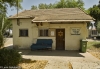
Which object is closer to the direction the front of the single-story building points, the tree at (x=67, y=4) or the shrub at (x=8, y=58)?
the shrub

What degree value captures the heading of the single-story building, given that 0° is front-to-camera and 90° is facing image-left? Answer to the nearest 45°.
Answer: approximately 0°

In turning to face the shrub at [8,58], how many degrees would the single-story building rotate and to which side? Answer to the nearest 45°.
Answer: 0° — it already faces it

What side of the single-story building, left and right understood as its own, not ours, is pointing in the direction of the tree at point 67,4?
back
